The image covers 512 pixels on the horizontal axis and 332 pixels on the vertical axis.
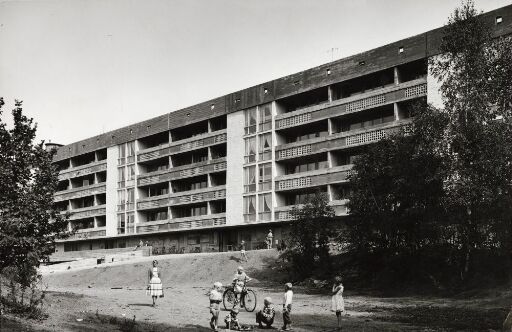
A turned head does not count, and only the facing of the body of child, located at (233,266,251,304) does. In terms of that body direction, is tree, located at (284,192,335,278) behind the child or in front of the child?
behind

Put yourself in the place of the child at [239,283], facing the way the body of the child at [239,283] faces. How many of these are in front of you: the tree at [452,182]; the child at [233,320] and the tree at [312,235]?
1

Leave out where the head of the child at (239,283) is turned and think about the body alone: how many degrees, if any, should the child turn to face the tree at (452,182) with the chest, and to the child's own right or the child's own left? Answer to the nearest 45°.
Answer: approximately 135° to the child's own left

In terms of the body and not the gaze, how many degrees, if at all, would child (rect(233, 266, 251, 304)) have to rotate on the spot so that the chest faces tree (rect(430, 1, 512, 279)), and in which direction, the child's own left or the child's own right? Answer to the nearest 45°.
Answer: approximately 135° to the child's own left

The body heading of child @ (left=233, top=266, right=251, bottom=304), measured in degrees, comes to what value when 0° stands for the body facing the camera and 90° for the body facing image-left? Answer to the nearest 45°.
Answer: approximately 0°

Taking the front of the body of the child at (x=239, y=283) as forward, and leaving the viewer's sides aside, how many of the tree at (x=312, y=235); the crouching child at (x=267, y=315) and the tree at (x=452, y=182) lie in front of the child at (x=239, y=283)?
1

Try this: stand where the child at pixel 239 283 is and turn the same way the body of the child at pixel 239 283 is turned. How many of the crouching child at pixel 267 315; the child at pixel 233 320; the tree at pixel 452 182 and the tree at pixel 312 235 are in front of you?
2

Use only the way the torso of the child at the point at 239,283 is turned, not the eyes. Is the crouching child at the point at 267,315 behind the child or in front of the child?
in front

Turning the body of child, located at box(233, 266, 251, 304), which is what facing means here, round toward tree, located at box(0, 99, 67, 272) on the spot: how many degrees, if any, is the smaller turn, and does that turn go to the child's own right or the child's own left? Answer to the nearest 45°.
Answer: approximately 45° to the child's own right

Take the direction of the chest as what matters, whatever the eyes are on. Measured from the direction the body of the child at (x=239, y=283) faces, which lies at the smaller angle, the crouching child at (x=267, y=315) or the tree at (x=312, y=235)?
the crouching child

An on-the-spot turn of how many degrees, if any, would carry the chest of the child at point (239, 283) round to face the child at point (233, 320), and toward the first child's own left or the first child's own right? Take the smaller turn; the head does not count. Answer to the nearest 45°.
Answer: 0° — they already face them
